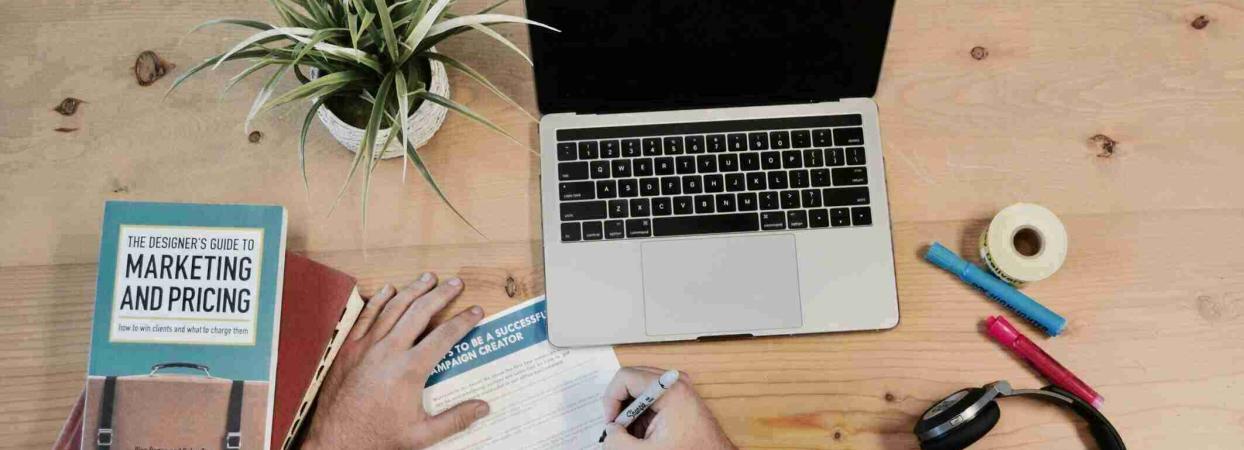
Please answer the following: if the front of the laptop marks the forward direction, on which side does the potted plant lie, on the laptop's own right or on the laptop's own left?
on the laptop's own right

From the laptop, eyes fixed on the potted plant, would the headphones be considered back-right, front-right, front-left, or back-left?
back-left

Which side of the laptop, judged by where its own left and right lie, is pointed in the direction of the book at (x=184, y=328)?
right

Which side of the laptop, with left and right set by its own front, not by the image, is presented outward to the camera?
front
